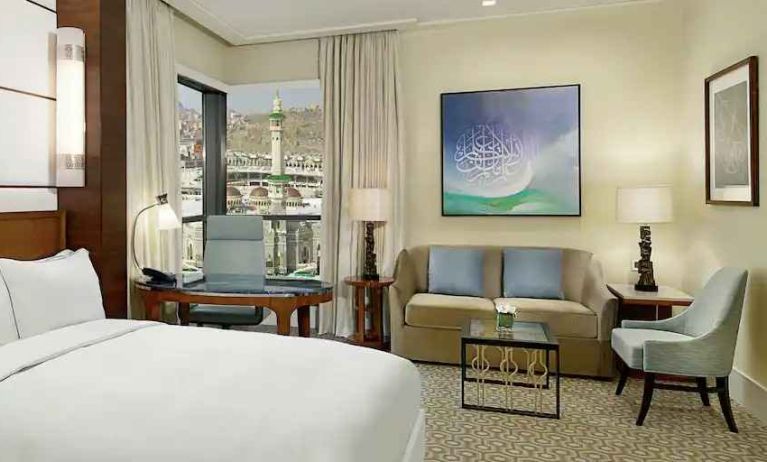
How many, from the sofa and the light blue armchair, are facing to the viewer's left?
1

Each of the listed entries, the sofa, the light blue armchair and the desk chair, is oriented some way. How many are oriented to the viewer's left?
1

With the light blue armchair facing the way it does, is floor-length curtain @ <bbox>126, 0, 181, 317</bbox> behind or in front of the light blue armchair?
in front

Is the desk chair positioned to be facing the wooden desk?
yes

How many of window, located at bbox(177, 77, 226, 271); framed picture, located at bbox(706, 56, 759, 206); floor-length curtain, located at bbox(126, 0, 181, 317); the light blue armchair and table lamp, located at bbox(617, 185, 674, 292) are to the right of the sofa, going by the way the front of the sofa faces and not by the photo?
2

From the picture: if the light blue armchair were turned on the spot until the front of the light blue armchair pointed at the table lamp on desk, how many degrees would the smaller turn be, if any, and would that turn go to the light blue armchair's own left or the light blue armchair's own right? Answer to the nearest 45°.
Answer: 0° — it already faces it

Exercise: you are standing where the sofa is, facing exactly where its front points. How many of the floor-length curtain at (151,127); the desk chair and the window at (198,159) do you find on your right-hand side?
3

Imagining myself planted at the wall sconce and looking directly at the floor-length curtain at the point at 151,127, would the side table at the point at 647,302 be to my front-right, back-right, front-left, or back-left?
front-right

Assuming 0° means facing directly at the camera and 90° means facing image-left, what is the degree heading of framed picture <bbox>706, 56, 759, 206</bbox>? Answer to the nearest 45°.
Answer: approximately 45°

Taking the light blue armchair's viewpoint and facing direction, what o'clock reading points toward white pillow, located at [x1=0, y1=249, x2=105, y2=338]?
The white pillow is roughly at 11 o'clock from the light blue armchair.

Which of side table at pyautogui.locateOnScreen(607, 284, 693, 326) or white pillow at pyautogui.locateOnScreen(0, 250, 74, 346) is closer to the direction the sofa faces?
the white pillow

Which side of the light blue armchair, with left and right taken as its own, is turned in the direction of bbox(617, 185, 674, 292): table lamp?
right

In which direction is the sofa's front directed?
toward the camera

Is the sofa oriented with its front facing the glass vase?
yes

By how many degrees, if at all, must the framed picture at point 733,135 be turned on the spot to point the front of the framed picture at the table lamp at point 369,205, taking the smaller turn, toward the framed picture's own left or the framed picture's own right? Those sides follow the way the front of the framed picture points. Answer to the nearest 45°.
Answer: approximately 45° to the framed picture's own right

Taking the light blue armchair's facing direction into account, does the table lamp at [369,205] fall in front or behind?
in front

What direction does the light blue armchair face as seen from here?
to the viewer's left
